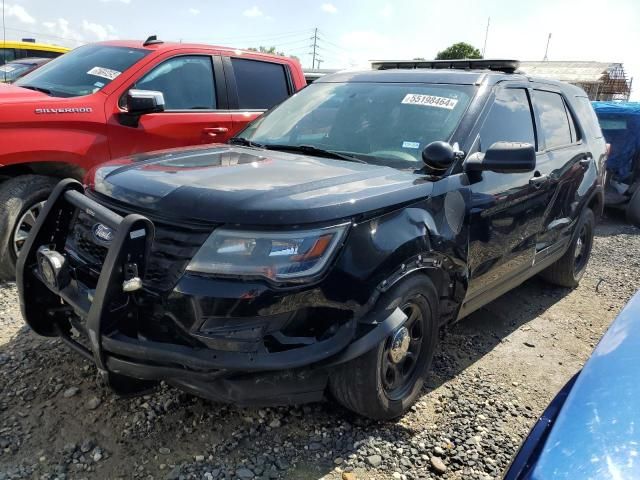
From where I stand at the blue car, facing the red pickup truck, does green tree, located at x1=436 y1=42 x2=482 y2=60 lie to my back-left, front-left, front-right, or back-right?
front-right

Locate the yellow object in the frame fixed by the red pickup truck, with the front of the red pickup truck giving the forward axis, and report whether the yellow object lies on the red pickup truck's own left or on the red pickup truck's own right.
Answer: on the red pickup truck's own right

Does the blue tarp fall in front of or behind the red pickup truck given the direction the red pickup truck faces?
behind

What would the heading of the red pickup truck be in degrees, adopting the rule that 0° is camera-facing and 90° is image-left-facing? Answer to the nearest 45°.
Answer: approximately 45°

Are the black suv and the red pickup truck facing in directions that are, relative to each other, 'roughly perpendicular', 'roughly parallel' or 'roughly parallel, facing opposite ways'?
roughly parallel

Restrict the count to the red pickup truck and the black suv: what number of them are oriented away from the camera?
0

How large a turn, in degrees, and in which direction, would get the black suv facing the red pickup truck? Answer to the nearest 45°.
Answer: approximately 90° to its right

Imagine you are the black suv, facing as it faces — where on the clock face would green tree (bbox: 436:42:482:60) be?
The green tree is roughly at 5 o'clock from the black suv.

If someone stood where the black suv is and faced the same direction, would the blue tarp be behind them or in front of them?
behind

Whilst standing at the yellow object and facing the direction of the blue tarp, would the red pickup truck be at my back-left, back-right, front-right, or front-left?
front-right

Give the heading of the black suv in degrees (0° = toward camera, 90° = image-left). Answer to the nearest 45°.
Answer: approximately 45°

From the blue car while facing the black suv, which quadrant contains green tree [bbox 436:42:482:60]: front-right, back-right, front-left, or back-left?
front-right

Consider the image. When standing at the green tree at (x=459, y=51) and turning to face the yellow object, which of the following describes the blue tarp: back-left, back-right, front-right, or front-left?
front-left
